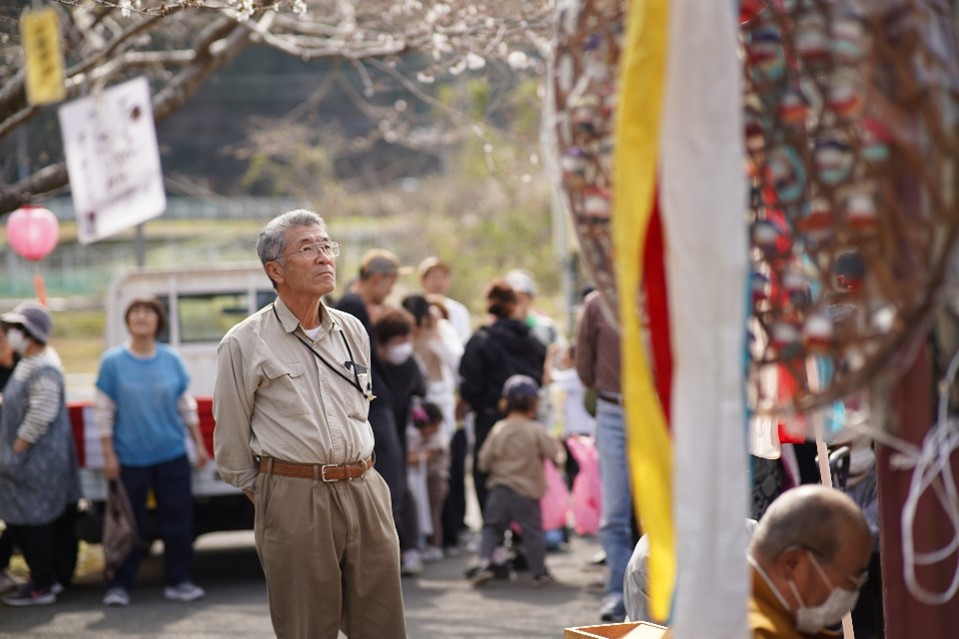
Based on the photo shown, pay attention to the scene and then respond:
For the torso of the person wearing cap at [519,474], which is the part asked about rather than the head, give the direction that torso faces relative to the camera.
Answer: away from the camera

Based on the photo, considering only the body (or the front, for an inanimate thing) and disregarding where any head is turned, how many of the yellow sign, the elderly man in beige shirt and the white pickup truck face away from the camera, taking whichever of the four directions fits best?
1

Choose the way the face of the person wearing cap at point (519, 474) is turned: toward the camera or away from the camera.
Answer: away from the camera
